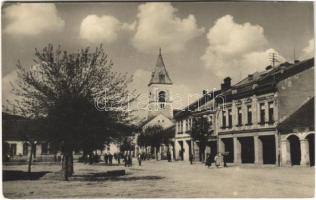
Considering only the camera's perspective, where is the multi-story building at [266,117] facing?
facing the viewer and to the left of the viewer

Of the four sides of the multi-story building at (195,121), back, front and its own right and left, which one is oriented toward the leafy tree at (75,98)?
front

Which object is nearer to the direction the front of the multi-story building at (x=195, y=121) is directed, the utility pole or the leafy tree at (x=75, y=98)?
the leafy tree

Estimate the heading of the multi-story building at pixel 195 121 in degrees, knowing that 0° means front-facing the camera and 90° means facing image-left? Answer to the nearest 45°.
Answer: approximately 45°
